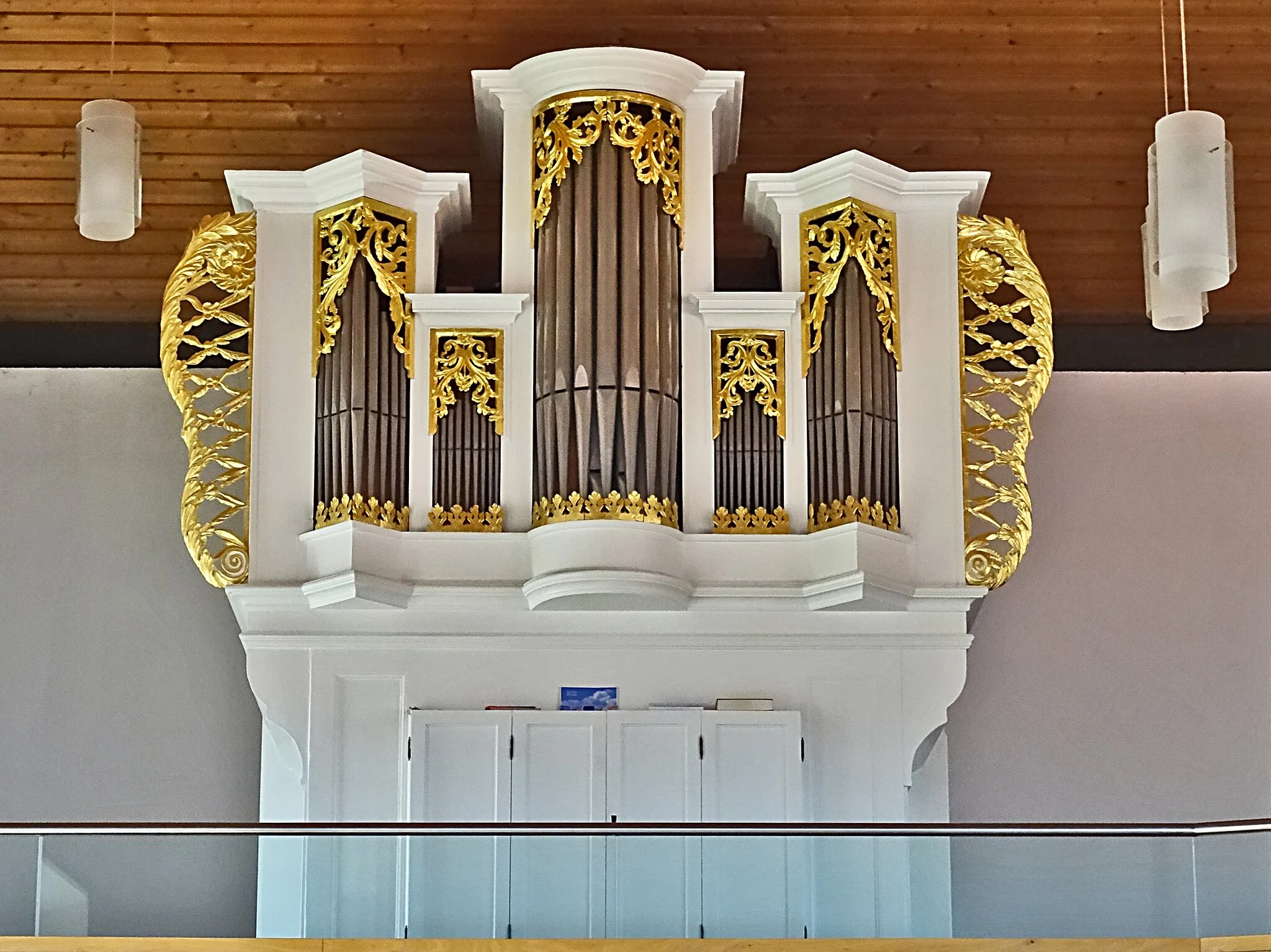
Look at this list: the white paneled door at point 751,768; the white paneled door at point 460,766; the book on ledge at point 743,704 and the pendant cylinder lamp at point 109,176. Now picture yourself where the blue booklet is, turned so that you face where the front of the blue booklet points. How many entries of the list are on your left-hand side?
2

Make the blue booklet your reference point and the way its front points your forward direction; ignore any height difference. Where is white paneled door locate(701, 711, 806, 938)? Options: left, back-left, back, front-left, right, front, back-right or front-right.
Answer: left

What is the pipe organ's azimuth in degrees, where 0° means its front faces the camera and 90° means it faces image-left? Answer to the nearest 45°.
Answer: approximately 0°

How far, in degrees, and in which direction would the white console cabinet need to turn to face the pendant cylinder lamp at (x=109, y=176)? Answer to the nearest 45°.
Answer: approximately 45° to its right

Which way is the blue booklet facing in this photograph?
toward the camera

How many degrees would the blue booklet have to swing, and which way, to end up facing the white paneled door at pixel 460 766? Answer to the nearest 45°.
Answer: approximately 90° to its right

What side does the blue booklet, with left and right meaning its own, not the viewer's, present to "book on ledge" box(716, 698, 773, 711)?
left
